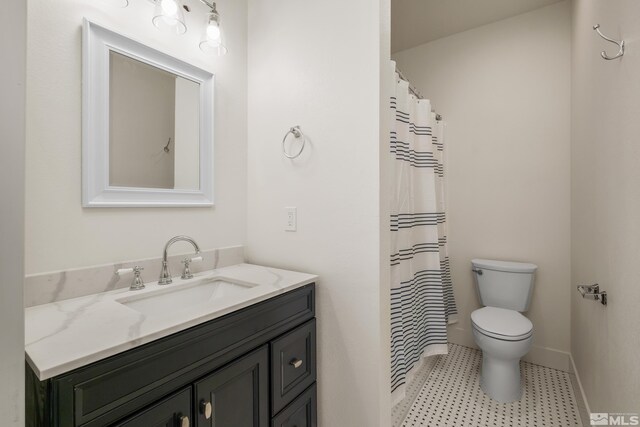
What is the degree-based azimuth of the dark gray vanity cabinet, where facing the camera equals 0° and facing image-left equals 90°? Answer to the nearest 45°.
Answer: approximately 315°

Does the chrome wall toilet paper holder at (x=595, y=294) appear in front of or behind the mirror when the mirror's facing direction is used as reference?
in front

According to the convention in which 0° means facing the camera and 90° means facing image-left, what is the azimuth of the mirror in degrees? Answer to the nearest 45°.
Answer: approximately 315°

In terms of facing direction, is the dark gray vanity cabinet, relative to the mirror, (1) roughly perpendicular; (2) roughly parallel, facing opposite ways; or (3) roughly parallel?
roughly parallel

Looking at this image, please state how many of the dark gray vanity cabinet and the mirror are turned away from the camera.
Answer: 0

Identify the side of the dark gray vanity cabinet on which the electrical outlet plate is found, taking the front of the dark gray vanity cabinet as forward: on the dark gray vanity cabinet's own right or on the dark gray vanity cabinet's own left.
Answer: on the dark gray vanity cabinet's own left

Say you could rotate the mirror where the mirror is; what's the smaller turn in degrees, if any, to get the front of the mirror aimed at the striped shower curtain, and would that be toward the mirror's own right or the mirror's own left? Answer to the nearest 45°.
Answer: approximately 45° to the mirror's own left

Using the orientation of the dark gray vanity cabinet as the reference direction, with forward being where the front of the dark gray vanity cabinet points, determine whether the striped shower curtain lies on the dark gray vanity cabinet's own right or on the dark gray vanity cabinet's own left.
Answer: on the dark gray vanity cabinet's own left

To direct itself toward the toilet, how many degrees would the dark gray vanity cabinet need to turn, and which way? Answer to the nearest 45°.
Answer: approximately 45° to its left
